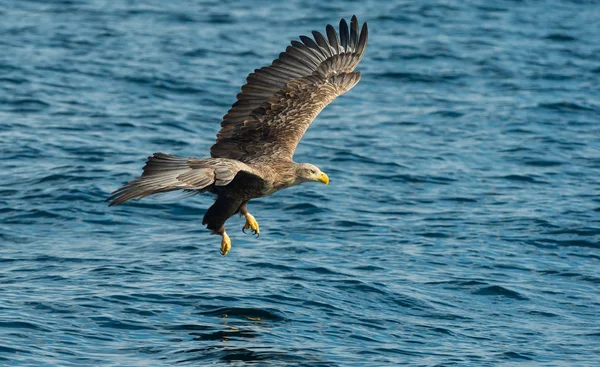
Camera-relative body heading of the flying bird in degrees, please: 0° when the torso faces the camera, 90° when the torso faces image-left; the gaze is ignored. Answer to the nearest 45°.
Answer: approximately 270°
